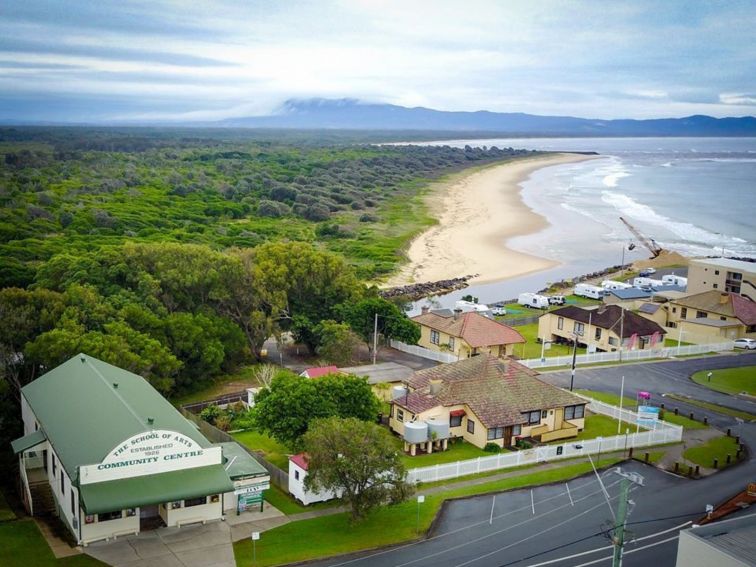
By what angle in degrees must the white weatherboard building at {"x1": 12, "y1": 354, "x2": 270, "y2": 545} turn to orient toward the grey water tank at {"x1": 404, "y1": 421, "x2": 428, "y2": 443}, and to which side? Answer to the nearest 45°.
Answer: approximately 45° to its left

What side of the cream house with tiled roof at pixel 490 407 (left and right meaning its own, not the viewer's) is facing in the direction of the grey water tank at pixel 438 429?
right

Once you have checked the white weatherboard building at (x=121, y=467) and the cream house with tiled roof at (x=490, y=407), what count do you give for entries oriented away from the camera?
0

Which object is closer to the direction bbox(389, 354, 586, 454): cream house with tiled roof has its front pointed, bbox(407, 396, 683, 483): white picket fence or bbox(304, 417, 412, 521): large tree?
the white picket fence

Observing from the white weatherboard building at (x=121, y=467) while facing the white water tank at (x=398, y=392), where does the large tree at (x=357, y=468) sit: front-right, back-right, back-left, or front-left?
front-right

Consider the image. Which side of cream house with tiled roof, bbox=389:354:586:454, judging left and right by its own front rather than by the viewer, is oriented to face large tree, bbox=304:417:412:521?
right

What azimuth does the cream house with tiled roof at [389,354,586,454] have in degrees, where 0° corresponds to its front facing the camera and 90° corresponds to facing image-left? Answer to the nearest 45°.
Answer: approximately 315°

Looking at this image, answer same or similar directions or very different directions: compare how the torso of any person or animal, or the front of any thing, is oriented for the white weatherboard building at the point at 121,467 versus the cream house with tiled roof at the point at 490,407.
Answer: same or similar directions

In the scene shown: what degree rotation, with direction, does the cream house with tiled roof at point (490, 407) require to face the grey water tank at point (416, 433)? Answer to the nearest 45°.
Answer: approximately 90° to its right

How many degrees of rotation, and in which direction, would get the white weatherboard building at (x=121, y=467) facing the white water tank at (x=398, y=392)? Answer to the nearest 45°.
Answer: approximately 90° to its left

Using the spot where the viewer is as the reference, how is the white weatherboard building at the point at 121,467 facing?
facing the viewer and to the right of the viewer

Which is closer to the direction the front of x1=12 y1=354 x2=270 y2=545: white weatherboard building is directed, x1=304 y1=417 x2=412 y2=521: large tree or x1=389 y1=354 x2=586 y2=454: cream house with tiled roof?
the large tree
